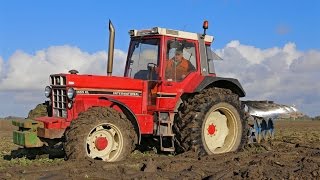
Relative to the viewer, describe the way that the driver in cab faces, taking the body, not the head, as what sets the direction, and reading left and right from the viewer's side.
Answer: facing the viewer and to the left of the viewer
